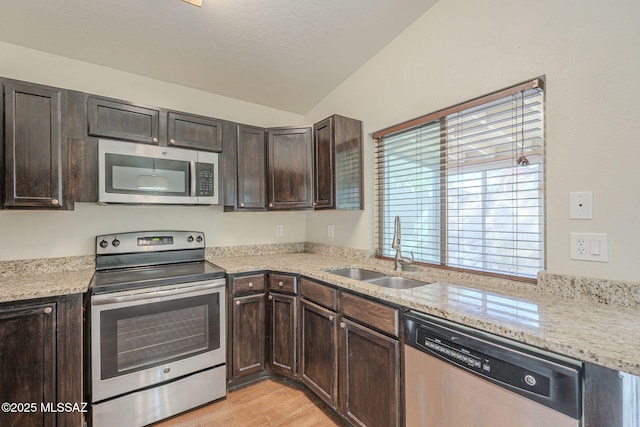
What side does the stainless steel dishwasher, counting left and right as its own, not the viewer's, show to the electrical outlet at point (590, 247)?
back

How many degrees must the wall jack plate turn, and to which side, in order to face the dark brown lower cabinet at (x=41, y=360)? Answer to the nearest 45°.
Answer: approximately 45° to its right

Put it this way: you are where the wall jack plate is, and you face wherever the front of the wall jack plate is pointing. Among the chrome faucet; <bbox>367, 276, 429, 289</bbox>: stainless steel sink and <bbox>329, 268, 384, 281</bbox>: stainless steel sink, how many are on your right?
3

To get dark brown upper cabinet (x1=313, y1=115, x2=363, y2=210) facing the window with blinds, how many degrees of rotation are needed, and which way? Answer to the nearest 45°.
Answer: approximately 90° to its left

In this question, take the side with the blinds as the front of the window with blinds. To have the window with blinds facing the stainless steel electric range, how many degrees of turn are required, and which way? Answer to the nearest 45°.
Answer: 0° — it already faces it
